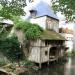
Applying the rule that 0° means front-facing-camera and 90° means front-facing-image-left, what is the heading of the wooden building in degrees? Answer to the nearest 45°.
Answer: approximately 315°
